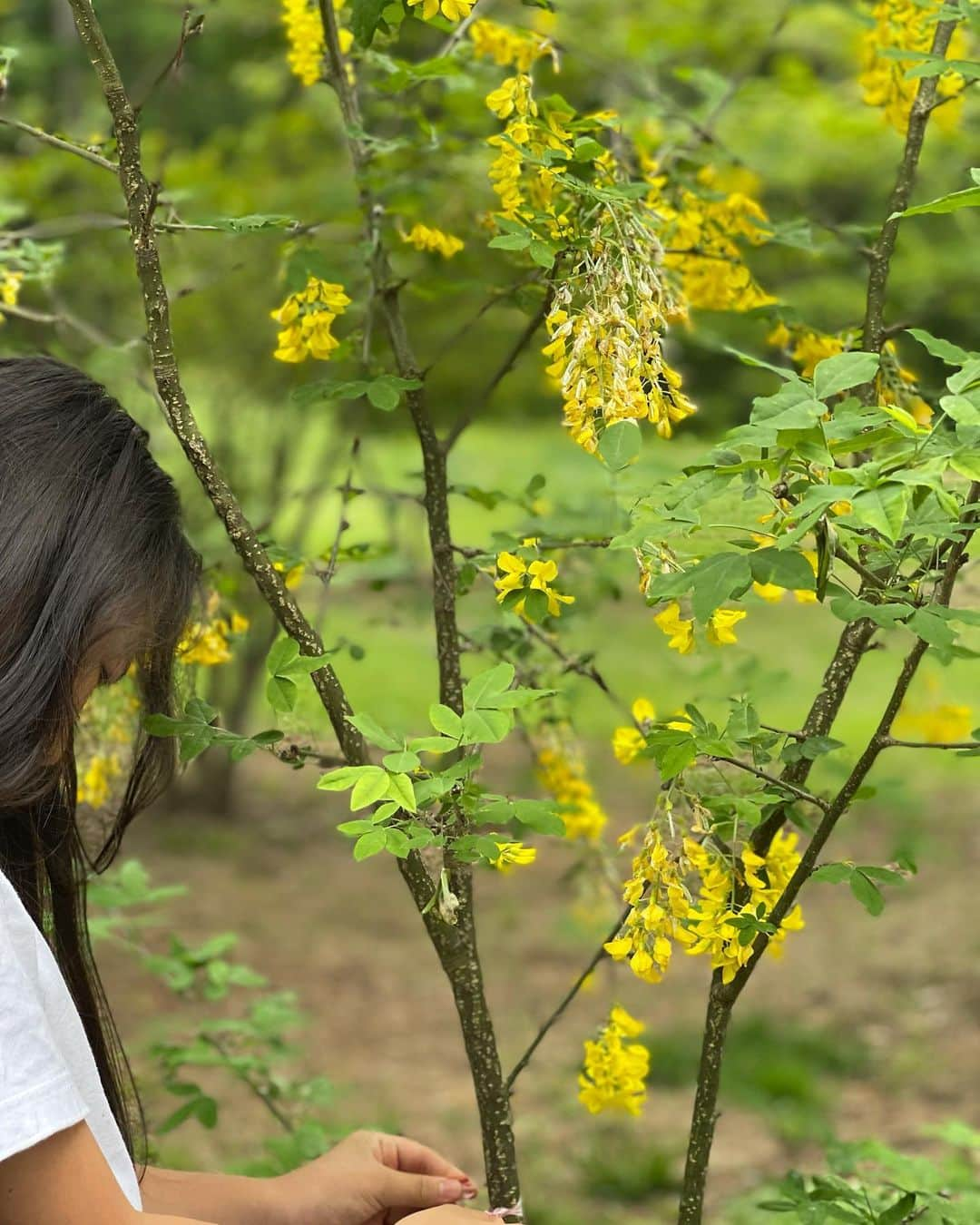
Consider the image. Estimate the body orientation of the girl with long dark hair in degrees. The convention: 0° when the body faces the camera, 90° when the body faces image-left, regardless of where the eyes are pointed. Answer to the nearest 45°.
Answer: approximately 270°

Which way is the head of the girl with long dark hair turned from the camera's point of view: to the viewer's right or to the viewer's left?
to the viewer's right
